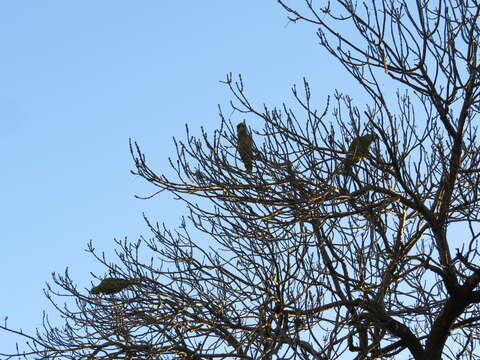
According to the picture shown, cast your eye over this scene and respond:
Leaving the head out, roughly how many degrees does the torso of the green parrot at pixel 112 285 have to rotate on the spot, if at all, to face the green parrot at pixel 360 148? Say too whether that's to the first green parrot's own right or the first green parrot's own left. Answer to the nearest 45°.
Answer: approximately 135° to the first green parrot's own left

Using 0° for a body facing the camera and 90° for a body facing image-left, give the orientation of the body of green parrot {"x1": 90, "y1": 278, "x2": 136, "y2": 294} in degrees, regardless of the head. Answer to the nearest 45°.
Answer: approximately 90°

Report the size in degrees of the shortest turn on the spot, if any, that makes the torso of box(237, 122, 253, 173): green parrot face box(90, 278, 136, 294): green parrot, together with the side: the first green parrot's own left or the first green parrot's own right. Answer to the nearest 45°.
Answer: approximately 45° to the first green parrot's own right

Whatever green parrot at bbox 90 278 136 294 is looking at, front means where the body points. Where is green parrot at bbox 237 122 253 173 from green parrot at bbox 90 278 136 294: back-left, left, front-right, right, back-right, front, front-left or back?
back-left
